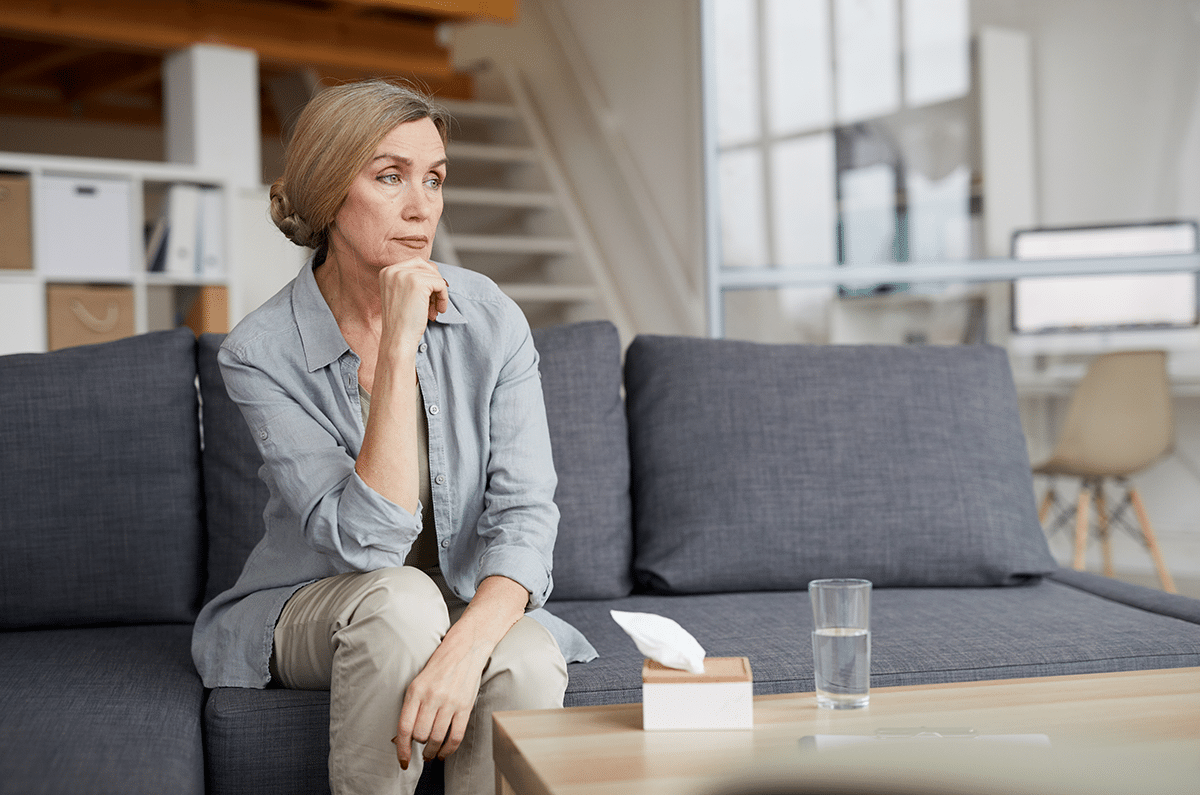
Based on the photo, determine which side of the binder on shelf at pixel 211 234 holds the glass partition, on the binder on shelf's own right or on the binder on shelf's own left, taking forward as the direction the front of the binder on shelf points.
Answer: on the binder on shelf's own left

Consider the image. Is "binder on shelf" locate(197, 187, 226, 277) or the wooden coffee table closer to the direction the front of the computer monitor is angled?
the wooden coffee table

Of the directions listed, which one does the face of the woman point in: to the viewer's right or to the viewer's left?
to the viewer's right

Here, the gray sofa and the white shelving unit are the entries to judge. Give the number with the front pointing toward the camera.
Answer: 2

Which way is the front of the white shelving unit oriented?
toward the camera

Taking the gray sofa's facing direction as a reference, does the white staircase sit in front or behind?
behind

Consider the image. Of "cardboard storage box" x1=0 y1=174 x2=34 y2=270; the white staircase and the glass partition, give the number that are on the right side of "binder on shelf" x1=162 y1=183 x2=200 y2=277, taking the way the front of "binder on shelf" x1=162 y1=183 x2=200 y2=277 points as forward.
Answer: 1

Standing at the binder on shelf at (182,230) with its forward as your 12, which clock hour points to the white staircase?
The white staircase is roughly at 8 o'clock from the binder on shelf.

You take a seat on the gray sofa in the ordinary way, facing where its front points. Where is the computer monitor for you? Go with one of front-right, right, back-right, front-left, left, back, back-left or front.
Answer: back-left

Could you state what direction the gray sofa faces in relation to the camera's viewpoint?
facing the viewer

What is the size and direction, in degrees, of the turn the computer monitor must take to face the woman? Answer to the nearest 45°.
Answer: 0° — it already faces them

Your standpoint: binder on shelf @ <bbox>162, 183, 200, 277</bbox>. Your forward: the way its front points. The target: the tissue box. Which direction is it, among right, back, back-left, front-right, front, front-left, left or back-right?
front
